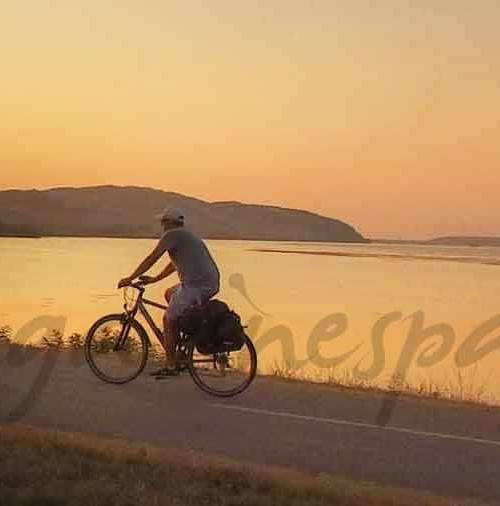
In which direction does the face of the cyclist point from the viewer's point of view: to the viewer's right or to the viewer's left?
to the viewer's left

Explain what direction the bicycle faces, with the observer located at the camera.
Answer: facing to the left of the viewer
